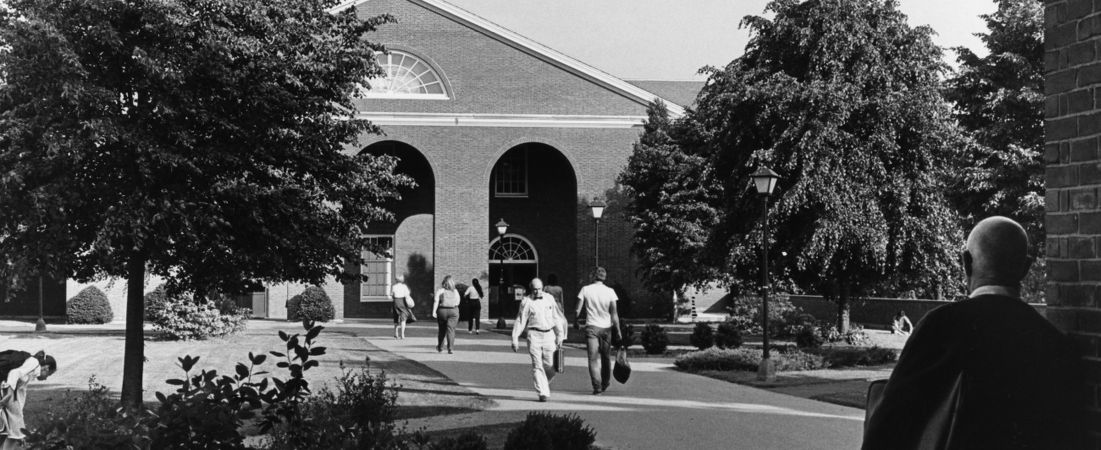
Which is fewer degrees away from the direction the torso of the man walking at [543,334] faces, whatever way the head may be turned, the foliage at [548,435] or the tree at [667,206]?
the foliage

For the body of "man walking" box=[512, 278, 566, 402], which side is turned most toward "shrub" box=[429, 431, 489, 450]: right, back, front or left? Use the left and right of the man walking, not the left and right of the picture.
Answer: front

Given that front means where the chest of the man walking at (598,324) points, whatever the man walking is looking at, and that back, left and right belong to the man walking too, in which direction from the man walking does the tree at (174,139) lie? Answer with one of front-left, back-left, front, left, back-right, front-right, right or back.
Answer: back-left

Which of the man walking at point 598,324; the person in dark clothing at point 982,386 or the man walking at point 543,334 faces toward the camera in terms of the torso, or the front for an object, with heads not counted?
the man walking at point 543,334

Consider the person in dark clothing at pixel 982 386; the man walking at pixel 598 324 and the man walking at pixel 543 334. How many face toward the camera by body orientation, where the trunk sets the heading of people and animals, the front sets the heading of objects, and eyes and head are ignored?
1

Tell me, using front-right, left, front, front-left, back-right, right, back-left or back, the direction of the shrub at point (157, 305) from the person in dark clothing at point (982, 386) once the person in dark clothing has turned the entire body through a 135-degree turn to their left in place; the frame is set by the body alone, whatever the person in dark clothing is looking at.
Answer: right

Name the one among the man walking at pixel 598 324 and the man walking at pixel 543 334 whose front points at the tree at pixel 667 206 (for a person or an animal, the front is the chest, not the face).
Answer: the man walking at pixel 598 324

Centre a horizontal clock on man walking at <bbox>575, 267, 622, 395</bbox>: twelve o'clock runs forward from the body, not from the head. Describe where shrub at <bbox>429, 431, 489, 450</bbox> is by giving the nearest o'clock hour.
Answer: The shrub is roughly at 6 o'clock from the man walking.

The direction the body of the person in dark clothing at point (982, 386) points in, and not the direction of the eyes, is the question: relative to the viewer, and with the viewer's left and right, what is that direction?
facing away from the viewer

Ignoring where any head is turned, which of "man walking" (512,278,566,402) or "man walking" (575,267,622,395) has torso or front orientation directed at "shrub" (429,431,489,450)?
"man walking" (512,278,566,402)

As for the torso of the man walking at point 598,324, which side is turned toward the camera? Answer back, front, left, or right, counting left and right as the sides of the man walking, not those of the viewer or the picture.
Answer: back

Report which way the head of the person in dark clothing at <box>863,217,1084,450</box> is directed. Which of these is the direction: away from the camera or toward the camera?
away from the camera

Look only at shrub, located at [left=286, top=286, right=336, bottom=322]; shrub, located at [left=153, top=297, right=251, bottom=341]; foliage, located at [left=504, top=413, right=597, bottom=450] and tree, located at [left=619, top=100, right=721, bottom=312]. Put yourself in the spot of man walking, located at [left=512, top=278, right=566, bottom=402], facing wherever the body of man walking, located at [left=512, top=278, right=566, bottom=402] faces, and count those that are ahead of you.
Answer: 1

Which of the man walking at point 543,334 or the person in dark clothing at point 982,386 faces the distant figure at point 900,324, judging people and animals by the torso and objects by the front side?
the person in dark clothing

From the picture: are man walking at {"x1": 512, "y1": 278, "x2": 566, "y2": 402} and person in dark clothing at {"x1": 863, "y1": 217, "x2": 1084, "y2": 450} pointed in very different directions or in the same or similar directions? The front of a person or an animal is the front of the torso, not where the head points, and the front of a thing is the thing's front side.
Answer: very different directions
